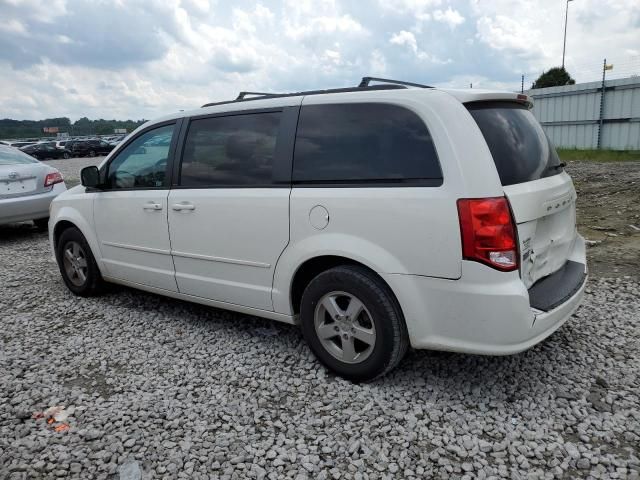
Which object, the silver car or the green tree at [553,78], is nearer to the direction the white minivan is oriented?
the silver car

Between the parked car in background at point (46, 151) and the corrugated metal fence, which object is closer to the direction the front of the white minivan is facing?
the parked car in background

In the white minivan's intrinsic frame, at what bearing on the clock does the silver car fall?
The silver car is roughly at 12 o'clock from the white minivan.

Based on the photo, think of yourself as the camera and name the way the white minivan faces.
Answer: facing away from the viewer and to the left of the viewer

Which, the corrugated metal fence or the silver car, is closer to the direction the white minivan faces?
the silver car

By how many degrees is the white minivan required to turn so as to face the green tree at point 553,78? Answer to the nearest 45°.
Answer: approximately 90° to its right

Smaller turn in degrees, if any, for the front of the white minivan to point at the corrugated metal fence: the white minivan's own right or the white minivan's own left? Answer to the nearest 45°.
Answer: approximately 90° to the white minivan's own right
